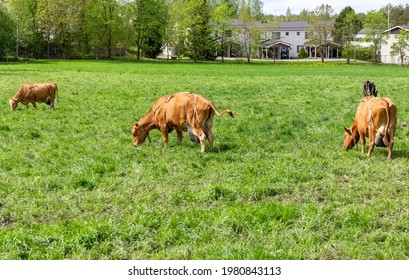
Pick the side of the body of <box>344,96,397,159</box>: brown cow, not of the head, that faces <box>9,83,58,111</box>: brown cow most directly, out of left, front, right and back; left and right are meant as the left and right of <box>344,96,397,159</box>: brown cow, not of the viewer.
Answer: front

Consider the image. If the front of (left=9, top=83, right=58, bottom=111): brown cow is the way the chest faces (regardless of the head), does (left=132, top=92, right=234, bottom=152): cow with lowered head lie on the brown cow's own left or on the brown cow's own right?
on the brown cow's own left

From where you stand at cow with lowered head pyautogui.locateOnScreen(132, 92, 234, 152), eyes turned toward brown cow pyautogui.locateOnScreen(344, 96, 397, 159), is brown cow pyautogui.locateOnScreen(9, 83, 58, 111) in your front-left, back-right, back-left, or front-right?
back-left

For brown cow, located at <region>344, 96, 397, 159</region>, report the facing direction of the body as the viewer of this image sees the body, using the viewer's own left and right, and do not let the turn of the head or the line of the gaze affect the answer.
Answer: facing away from the viewer and to the left of the viewer

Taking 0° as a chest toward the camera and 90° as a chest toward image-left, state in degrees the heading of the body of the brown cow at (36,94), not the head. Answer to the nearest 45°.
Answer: approximately 90°

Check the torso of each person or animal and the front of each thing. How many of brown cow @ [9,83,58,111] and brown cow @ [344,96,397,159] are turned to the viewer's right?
0
